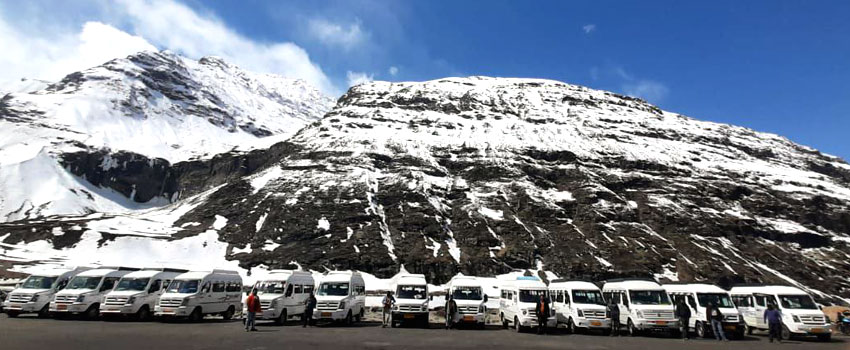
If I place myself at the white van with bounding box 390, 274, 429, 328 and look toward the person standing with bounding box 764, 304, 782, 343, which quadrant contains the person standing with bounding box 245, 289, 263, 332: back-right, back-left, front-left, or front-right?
back-right

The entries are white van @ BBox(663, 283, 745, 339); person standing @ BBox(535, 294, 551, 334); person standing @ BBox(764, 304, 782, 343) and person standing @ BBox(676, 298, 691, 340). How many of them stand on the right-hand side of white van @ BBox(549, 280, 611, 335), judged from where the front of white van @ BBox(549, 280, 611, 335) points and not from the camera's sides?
1

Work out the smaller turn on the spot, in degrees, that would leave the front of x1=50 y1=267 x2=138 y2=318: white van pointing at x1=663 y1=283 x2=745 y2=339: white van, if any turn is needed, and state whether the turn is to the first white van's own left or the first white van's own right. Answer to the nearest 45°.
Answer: approximately 90° to the first white van's own left

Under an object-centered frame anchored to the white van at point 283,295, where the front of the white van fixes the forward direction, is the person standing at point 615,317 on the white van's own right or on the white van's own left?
on the white van's own left

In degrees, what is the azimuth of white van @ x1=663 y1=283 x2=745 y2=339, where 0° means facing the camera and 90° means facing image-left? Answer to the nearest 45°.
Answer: approximately 315°

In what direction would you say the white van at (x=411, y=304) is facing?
toward the camera

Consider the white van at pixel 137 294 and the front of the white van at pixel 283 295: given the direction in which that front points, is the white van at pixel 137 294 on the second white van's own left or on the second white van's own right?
on the second white van's own right

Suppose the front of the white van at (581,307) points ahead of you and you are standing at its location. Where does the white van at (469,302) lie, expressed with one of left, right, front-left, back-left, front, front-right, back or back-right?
back-right

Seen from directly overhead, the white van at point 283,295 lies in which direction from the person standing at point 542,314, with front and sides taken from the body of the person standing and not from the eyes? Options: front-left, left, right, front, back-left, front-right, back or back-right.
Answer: right

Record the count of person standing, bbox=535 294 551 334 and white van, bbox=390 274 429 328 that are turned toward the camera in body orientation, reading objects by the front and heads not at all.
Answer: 2

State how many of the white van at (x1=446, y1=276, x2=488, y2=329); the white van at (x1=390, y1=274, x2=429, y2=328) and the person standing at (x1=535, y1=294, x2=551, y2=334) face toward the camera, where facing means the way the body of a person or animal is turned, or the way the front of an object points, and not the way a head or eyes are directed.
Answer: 3

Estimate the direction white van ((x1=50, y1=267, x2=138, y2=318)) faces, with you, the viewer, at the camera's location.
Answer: facing the viewer and to the left of the viewer

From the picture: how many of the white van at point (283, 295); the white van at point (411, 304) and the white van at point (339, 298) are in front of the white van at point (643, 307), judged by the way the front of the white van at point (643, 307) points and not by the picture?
0

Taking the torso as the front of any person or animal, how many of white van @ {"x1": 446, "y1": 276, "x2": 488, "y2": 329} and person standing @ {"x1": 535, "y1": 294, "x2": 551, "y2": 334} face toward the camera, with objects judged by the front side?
2

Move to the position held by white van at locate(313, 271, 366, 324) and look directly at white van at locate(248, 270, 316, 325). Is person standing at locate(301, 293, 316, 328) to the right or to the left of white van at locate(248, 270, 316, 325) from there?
left
